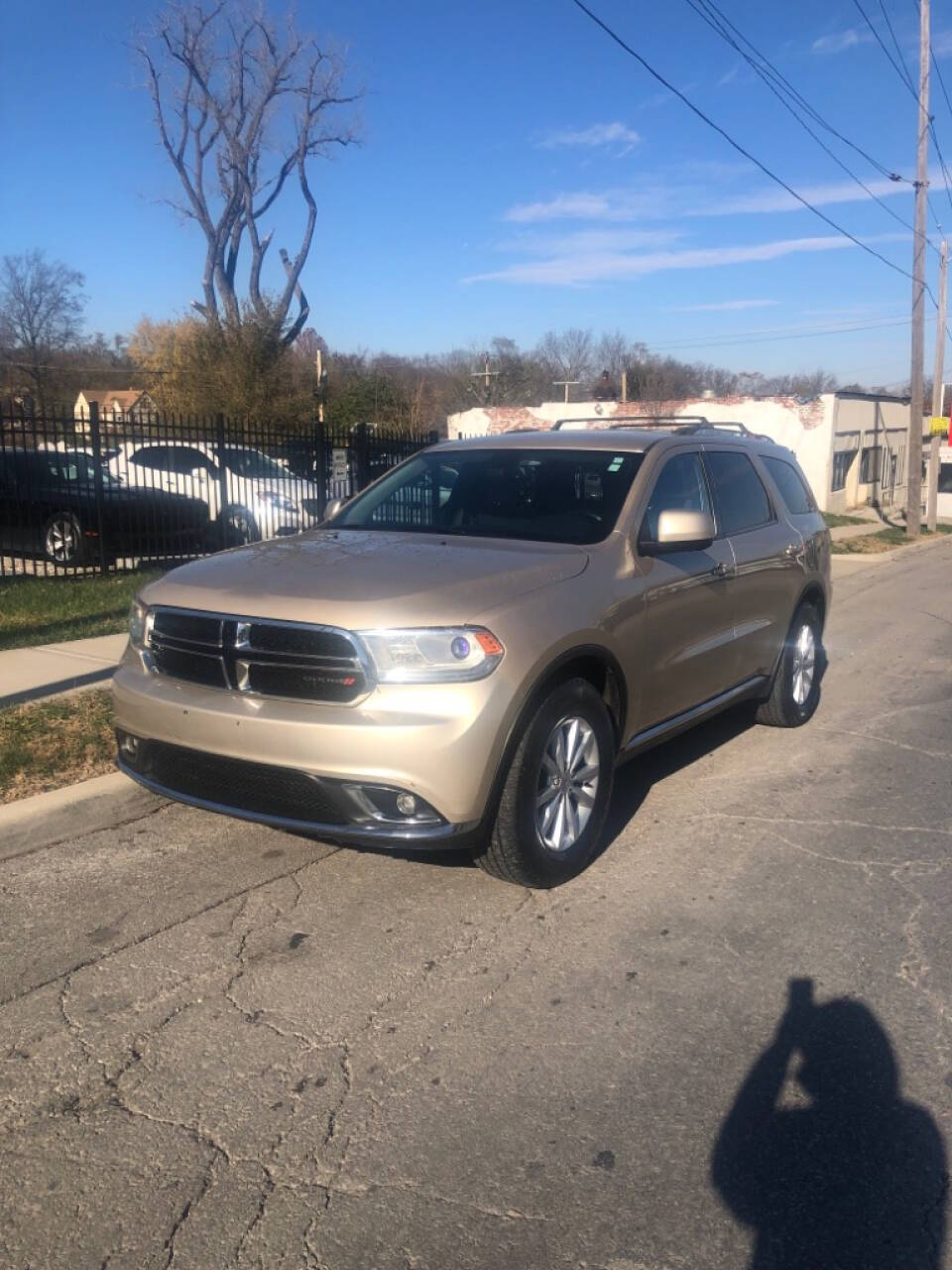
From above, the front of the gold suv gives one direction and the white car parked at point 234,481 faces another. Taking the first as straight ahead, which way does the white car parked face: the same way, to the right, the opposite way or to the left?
to the left

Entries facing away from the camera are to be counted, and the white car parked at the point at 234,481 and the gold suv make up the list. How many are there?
0

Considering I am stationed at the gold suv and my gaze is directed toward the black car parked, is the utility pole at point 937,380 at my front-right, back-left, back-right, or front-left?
front-right

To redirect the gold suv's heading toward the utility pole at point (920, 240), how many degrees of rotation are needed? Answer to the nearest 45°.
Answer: approximately 180°

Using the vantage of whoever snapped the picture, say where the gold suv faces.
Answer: facing the viewer and to the left of the viewer

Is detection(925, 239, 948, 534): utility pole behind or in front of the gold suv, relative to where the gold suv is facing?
behind

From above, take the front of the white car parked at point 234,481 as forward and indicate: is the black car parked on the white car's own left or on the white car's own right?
on the white car's own right

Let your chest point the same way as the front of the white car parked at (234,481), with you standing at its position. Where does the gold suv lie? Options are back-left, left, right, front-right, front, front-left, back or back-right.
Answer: front-right

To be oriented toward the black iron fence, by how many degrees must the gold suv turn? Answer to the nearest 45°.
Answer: approximately 135° to its right

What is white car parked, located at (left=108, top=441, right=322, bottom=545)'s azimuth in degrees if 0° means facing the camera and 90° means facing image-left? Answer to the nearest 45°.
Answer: approximately 315°
